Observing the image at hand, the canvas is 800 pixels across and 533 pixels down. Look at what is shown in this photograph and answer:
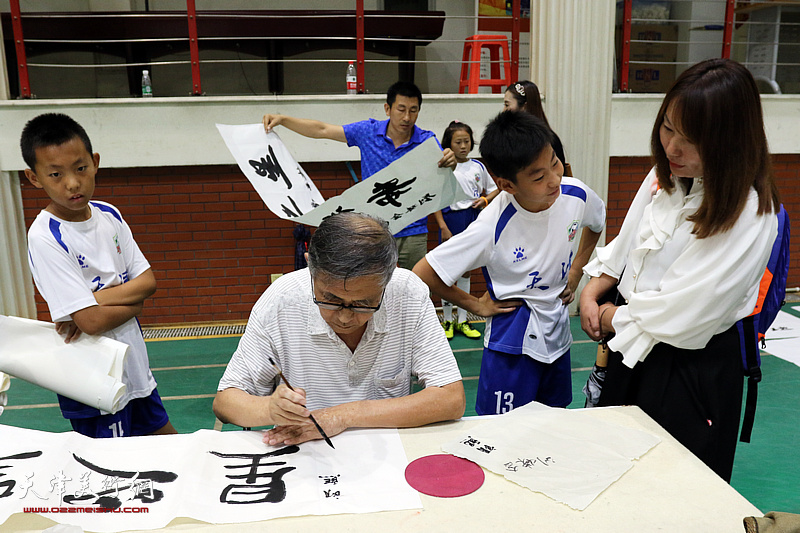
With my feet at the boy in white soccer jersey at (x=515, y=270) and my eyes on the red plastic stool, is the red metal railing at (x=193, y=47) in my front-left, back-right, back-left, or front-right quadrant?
front-left

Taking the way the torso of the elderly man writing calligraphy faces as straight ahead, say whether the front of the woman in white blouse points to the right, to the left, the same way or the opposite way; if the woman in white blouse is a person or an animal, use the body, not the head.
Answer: to the right

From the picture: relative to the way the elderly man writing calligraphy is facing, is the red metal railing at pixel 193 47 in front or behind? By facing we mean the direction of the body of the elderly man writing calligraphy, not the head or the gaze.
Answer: behind

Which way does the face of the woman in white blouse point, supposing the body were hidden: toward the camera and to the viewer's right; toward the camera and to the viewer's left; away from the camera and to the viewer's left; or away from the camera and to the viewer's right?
toward the camera and to the viewer's left

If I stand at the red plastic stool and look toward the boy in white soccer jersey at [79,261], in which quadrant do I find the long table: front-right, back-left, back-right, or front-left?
front-left

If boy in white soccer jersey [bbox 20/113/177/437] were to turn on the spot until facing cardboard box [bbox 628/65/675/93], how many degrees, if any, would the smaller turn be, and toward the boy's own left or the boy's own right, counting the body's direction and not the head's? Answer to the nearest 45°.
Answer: approximately 90° to the boy's own left

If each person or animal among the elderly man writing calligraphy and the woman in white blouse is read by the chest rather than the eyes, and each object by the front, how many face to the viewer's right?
0

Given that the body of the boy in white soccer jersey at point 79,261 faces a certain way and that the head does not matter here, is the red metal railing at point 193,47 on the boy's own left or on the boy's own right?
on the boy's own left

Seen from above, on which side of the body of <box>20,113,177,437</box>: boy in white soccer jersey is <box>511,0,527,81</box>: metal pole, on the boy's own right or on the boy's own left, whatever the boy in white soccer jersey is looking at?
on the boy's own left

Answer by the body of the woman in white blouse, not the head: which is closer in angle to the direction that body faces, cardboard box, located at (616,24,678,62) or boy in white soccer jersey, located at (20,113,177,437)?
the boy in white soccer jersey

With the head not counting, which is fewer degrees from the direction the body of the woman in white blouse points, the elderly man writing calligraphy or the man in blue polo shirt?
the elderly man writing calligraphy

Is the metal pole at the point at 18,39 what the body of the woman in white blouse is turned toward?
no

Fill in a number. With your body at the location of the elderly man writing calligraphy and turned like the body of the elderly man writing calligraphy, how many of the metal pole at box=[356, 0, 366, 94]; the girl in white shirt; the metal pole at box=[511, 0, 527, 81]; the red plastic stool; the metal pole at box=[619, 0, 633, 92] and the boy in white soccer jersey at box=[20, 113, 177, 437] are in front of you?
0

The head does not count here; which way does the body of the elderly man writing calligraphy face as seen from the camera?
toward the camera

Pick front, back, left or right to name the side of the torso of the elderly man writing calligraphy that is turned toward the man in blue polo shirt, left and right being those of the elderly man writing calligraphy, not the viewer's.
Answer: back

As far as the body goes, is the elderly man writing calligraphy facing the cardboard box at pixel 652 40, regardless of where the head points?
no

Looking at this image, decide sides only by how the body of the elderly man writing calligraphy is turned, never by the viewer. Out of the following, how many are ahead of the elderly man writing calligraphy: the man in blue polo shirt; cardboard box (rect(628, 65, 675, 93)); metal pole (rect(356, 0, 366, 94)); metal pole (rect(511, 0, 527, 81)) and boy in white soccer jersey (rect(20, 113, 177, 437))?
0

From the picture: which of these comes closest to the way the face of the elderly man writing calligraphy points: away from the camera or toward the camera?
toward the camera
